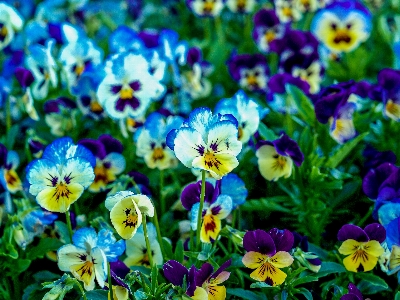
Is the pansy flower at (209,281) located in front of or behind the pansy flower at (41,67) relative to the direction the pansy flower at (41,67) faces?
in front

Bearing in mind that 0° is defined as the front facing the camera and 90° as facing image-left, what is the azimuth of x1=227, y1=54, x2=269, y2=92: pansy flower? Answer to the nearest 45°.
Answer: approximately 0°

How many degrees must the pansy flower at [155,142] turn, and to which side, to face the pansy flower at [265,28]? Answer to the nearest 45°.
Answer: approximately 135° to its left

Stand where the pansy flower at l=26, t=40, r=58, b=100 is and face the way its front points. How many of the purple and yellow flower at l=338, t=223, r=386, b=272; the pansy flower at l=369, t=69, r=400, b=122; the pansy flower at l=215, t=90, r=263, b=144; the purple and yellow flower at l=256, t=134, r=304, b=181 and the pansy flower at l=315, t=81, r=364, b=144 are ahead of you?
5

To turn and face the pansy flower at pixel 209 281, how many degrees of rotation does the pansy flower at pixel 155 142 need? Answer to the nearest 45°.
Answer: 0° — it already faces it

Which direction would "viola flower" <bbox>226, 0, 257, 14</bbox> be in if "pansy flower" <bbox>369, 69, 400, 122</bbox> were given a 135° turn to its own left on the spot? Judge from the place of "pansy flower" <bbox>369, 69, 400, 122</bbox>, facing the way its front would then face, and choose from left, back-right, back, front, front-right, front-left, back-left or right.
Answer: left

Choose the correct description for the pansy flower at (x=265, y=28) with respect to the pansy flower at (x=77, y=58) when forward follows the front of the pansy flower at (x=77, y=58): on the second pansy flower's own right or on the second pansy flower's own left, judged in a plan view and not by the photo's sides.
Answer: on the second pansy flower's own left

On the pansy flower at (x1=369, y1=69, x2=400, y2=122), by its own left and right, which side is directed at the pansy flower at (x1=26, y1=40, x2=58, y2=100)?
right
